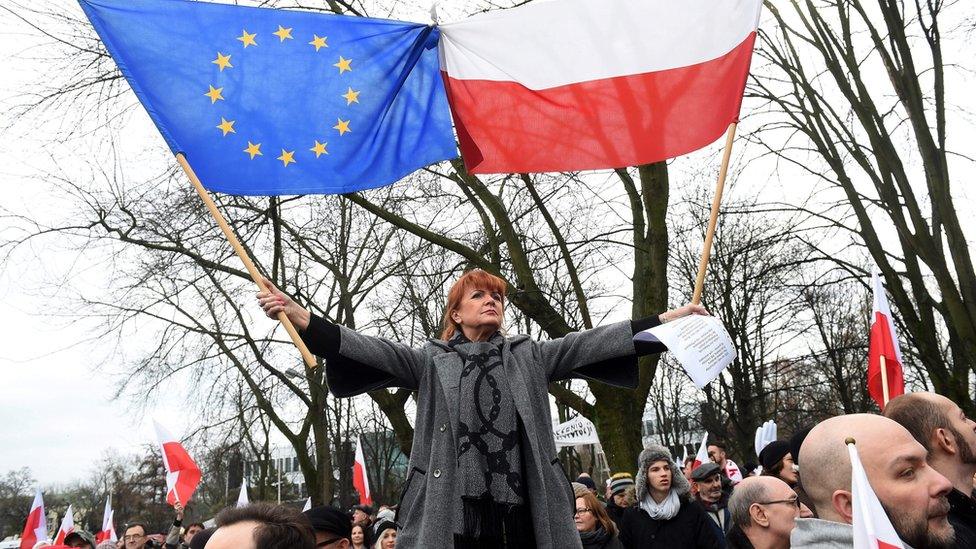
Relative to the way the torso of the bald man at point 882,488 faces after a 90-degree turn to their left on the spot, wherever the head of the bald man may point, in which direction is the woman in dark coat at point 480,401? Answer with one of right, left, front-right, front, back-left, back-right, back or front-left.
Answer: left

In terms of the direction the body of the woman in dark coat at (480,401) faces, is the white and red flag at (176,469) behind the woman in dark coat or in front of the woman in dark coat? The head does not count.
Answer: behind

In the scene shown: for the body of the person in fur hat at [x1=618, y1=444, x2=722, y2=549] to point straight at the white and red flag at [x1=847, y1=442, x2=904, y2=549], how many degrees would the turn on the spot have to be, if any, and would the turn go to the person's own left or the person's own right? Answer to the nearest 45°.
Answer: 0° — they already face it

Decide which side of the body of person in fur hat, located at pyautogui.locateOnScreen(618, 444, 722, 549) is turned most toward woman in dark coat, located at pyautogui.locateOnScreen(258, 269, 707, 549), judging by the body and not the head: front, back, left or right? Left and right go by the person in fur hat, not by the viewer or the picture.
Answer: front

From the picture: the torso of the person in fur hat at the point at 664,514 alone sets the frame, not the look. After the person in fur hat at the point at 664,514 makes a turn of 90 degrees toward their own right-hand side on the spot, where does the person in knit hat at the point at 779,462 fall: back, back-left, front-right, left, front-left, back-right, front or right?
back

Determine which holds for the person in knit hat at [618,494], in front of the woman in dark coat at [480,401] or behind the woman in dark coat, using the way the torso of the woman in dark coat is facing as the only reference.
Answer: behind
